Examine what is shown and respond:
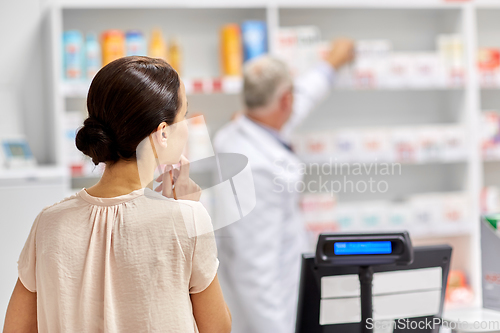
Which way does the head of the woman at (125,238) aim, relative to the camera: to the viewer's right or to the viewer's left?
to the viewer's right

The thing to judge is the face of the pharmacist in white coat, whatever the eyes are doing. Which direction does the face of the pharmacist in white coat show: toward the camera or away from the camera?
away from the camera

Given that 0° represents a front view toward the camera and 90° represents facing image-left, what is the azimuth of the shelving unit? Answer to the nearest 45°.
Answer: approximately 0°

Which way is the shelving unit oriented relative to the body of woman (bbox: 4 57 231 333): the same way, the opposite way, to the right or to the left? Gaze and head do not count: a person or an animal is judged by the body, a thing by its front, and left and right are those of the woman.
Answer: the opposite way

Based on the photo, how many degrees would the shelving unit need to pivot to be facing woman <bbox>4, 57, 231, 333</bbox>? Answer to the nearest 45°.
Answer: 0° — it already faces them

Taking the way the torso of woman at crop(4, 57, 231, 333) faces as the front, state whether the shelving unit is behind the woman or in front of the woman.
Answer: in front

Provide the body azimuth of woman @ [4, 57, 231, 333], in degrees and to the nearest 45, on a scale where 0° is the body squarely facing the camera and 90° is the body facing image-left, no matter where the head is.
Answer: approximately 180°

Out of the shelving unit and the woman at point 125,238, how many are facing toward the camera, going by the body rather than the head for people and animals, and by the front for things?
1

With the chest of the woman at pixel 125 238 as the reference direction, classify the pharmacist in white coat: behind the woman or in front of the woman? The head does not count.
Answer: in front
